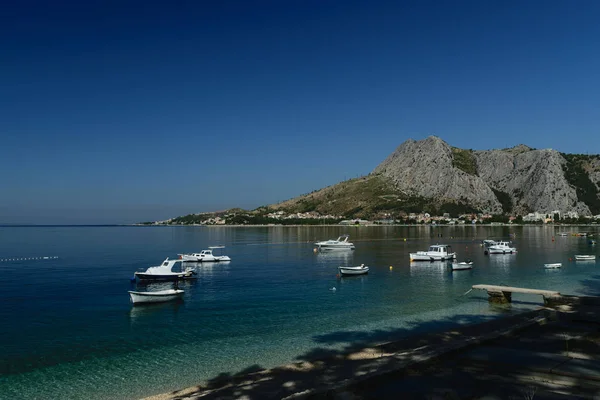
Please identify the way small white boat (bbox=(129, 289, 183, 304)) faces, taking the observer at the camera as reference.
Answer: facing to the left of the viewer
